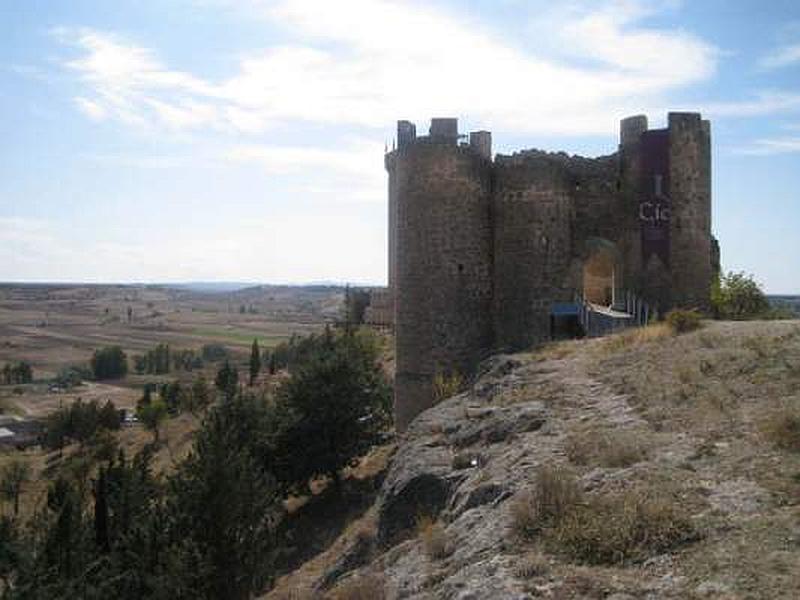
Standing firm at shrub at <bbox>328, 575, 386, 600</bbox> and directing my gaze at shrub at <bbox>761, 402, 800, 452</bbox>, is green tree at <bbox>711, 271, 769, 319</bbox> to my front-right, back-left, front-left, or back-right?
front-left

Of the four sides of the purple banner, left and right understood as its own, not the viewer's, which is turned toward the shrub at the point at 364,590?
front

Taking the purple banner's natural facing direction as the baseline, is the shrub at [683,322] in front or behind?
in front

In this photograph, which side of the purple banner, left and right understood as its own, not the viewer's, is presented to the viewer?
front

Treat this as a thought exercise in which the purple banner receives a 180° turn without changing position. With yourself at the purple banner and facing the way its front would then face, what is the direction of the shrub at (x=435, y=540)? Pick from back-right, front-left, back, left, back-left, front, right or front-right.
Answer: back

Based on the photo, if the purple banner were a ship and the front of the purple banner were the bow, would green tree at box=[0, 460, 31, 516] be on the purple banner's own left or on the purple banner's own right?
on the purple banner's own right

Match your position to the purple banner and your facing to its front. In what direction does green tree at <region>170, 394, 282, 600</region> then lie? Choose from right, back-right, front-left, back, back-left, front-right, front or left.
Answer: front-right

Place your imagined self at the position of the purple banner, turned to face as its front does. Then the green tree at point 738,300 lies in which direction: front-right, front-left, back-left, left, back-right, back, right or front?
back-left

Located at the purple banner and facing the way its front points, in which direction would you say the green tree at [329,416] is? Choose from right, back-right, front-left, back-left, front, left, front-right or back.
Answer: right

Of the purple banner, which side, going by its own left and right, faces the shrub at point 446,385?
right

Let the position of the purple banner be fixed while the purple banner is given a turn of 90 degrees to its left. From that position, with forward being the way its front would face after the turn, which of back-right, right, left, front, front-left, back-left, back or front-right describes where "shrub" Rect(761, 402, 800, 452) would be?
right
